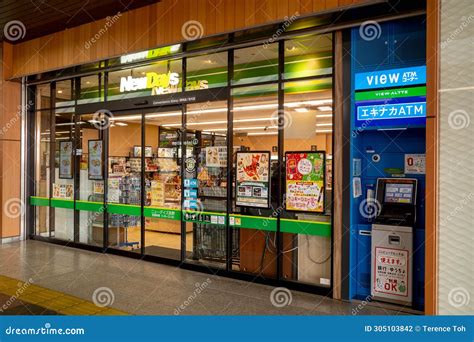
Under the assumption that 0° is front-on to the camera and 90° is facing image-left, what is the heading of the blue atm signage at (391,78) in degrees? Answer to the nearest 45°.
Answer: approximately 45°
